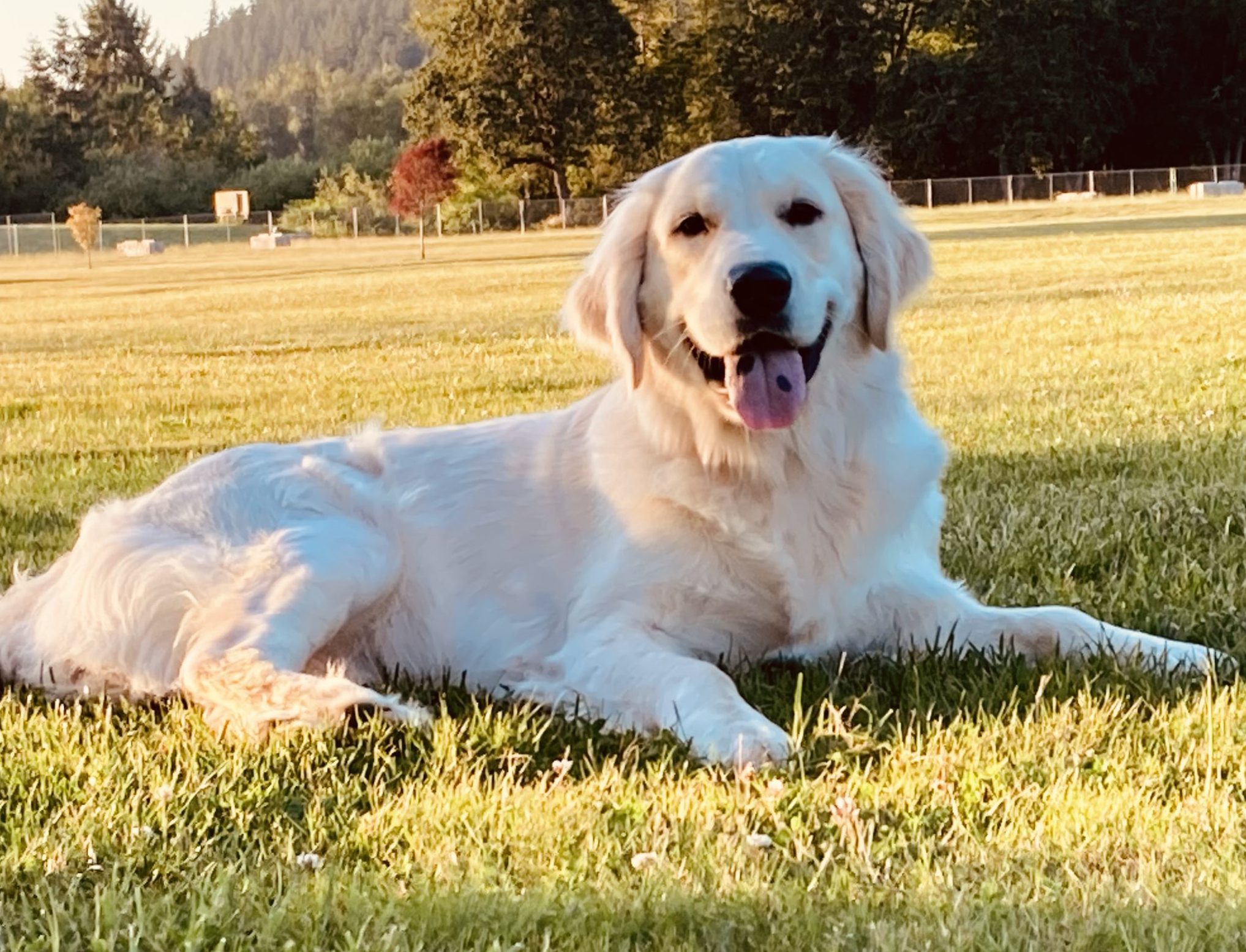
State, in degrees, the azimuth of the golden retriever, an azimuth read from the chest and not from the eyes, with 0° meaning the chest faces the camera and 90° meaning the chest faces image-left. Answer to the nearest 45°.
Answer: approximately 315°
